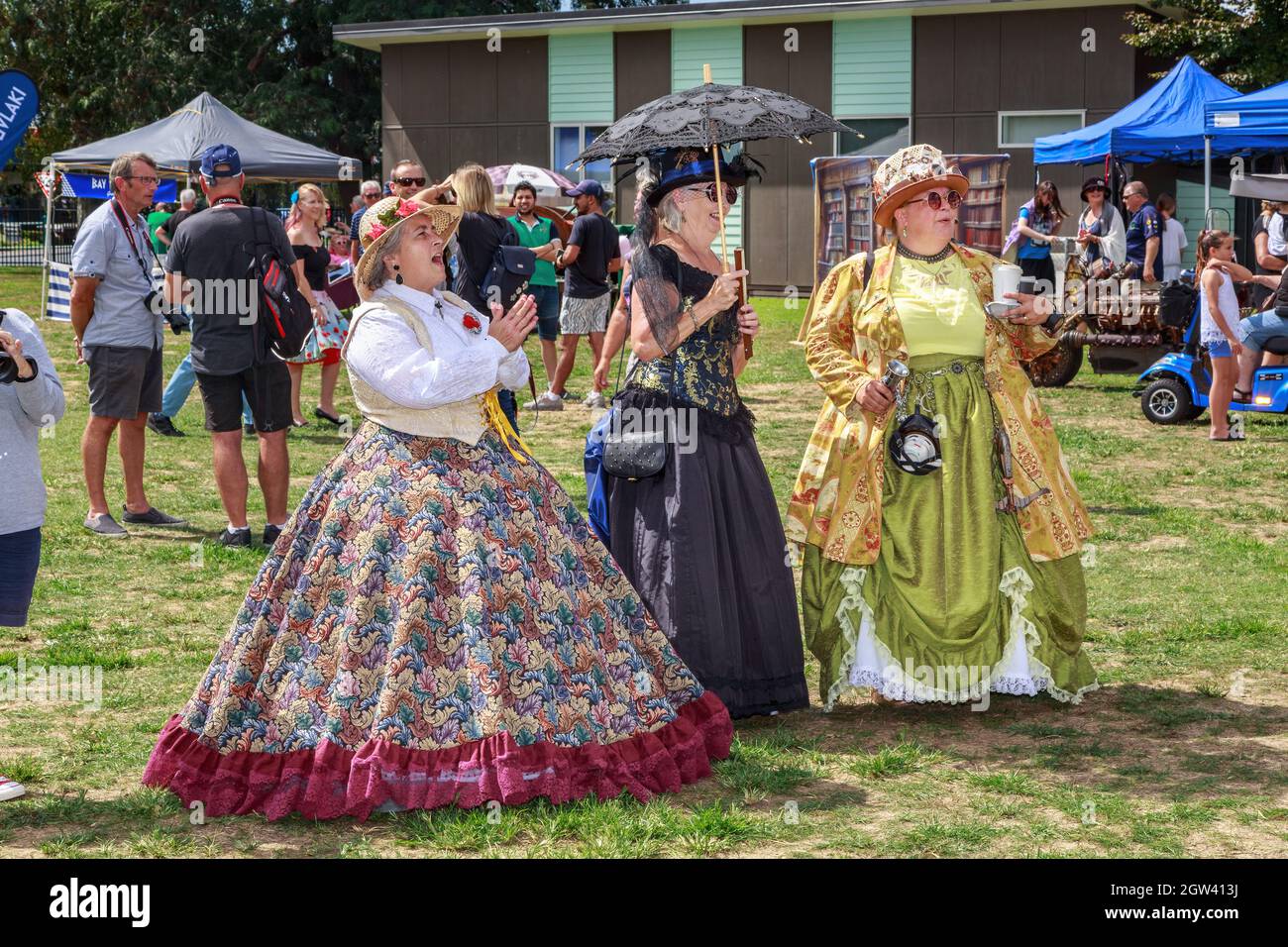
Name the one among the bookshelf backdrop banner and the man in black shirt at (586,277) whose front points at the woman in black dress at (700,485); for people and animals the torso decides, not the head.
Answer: the bookshelf backdrop banner

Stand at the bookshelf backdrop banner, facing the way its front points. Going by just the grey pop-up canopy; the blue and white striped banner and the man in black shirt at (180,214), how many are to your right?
3

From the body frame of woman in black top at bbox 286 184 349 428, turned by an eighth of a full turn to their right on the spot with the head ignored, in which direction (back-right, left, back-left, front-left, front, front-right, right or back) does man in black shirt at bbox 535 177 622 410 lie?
back-left

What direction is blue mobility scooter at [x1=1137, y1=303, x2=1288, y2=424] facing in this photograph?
to the viewer's left

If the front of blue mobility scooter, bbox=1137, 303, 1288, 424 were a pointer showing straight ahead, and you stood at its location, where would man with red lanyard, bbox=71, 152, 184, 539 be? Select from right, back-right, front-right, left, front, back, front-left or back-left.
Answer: front-left

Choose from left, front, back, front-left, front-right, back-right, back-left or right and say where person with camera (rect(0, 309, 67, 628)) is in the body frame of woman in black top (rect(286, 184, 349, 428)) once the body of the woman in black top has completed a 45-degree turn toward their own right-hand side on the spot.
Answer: front

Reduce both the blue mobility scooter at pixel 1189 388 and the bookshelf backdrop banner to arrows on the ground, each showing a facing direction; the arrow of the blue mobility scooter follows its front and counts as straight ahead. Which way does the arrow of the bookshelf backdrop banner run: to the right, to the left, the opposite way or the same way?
to the left

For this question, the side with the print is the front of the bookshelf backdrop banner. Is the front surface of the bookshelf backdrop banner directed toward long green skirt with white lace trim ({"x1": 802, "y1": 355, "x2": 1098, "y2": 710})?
yes

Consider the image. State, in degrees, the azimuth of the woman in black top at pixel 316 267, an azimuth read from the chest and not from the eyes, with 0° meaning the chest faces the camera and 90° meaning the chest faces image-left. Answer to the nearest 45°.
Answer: approximately 315°

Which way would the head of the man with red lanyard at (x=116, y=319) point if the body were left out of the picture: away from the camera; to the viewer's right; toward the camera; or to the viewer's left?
to the viewer's right

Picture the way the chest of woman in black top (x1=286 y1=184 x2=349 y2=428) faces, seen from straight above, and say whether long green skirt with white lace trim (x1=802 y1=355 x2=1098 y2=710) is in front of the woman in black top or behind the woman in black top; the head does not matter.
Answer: in front
